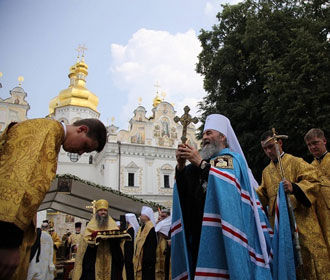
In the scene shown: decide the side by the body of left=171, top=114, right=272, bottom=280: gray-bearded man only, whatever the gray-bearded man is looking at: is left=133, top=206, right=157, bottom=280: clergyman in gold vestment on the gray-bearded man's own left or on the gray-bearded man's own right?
on the gray-bearded man's own right

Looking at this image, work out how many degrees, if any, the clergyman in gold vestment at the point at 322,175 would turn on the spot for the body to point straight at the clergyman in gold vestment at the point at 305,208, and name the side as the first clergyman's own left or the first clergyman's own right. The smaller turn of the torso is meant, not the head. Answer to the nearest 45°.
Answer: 0° — they already face them

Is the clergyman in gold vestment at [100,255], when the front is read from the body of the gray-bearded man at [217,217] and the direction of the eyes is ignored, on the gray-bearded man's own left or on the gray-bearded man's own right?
on the gray-bearded man's own right

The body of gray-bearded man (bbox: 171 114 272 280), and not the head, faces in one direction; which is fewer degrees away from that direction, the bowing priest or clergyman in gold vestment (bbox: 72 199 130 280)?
the bowing priest

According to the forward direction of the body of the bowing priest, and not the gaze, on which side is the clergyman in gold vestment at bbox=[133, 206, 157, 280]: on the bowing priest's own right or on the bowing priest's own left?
on the bowing priest's own left

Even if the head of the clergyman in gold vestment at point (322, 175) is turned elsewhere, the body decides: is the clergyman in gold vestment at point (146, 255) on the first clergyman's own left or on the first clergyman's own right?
on the first clergyman's own right

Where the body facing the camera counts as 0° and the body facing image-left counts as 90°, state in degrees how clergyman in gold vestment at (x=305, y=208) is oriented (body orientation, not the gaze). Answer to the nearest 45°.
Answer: approximately 45°

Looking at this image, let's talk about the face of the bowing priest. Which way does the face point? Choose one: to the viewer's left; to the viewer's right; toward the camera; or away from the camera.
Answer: to the viewer's right

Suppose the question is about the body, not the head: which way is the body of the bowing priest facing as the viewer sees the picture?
to the viewer's right

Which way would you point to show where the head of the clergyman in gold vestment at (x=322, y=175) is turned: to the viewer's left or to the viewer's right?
to the viewer's left

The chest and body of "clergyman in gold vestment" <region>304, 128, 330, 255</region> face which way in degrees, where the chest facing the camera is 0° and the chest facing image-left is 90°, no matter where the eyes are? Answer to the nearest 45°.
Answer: approximately 45°
